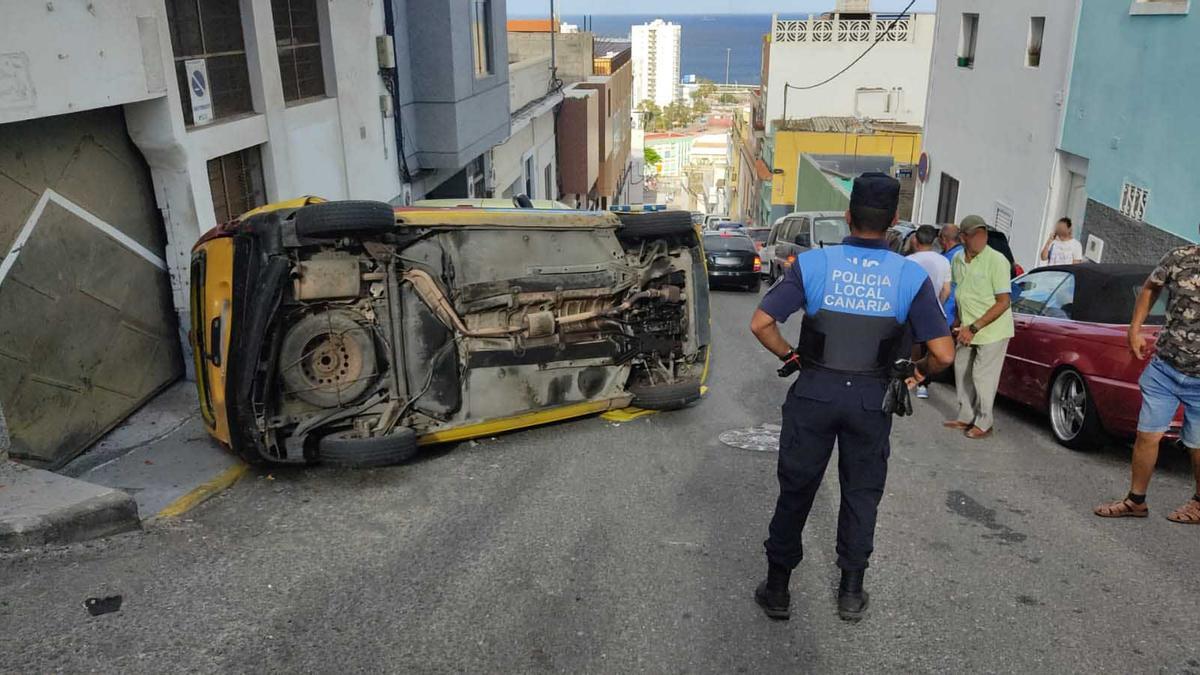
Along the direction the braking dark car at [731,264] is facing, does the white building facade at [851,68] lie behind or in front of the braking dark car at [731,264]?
in front

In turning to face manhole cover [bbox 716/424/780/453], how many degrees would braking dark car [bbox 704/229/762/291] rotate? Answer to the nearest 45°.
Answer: approximately 180°

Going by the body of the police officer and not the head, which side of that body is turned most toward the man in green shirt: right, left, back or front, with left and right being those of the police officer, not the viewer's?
front

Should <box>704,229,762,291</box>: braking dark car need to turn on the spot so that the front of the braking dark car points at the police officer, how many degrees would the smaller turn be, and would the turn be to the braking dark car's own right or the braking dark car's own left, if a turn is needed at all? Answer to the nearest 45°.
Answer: approximately 180°

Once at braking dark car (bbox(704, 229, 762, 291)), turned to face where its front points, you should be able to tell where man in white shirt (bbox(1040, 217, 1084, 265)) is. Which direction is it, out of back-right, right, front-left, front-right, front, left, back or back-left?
back-right

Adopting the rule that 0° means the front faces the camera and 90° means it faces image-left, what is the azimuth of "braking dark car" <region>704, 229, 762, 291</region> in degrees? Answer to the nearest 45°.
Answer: approximately 180°

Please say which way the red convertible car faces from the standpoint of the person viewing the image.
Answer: facing away from the viewer and to the left of the viewer

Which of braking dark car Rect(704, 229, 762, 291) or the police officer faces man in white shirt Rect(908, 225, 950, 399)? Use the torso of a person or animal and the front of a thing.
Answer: the police officer

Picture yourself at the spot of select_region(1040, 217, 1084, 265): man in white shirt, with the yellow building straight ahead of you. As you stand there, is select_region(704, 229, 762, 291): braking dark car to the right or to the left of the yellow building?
left

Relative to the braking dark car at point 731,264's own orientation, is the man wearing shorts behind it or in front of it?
behind

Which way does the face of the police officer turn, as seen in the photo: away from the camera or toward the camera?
away from the camera

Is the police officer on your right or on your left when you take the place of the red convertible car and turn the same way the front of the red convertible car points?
on your left

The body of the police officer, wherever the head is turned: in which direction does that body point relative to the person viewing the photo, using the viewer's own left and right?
facing away from the viewer
